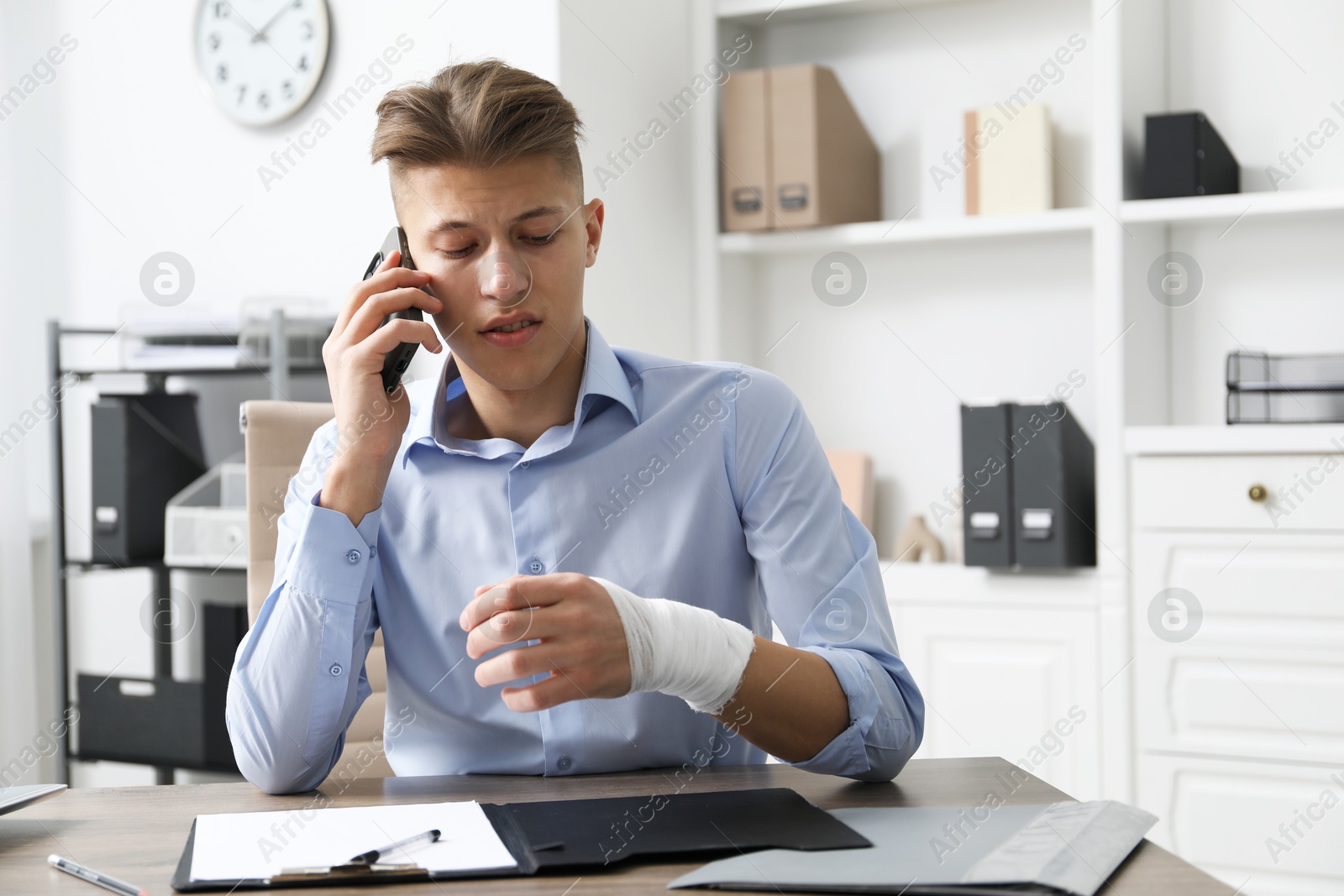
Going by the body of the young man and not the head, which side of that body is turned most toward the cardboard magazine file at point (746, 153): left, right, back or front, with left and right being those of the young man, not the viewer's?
back

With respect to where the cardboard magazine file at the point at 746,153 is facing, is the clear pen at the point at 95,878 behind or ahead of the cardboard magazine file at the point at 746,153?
ahead

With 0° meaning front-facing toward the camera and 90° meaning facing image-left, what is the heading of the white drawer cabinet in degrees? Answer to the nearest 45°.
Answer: approximately 0°

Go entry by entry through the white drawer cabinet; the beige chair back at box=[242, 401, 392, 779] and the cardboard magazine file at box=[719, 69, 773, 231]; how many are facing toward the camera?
3
